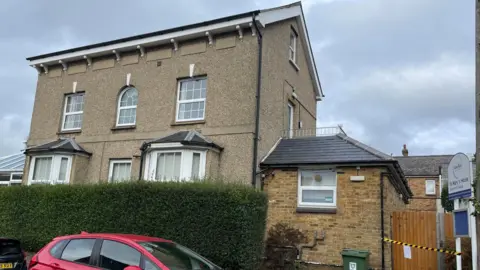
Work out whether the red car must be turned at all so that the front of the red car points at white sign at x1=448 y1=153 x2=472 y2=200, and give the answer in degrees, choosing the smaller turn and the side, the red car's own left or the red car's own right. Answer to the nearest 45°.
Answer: approximately 45° to the red car's own left

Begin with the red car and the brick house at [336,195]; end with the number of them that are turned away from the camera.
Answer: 0

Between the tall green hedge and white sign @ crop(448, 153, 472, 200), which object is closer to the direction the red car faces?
the white sign

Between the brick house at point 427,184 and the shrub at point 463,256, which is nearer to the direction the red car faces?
the shrub

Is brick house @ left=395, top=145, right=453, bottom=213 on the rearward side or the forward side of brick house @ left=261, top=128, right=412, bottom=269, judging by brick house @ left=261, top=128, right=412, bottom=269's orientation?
on the rearward side

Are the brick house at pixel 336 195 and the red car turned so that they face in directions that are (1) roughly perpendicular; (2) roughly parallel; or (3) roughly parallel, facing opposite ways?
roughly perpendicular

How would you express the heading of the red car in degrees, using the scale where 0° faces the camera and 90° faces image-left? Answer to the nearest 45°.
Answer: approximately 315°

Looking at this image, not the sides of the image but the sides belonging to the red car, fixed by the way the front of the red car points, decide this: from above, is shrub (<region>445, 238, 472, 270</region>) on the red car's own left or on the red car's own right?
on the red car's own left

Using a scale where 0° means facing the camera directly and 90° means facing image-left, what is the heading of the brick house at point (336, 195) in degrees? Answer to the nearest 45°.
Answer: approximately 0°
